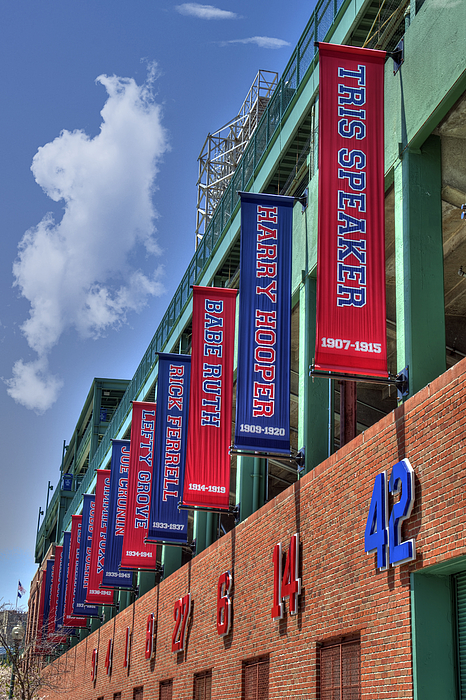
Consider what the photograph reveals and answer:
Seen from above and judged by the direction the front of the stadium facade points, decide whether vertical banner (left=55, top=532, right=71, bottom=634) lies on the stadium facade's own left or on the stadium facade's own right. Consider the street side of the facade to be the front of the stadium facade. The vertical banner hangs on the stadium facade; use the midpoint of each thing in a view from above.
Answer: on the stadium facade's own right

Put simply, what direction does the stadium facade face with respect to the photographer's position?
facing the viewer and to the left of the viewer
